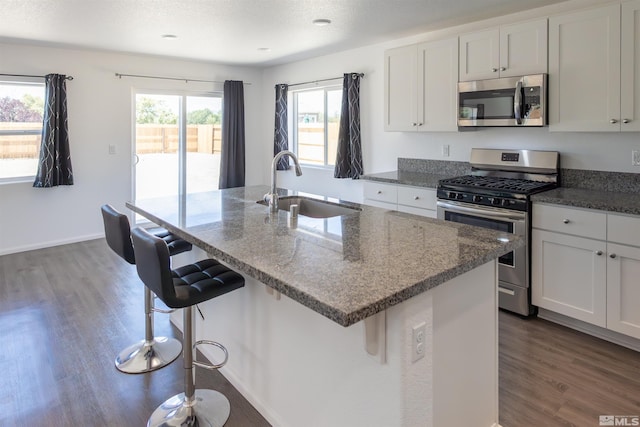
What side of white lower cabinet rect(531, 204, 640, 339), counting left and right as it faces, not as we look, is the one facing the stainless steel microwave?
right

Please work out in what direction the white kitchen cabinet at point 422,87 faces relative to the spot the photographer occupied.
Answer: facing the viewer and to the left of the viewer

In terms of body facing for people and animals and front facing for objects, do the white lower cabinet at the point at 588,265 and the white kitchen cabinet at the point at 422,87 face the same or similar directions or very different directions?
same or similar directions

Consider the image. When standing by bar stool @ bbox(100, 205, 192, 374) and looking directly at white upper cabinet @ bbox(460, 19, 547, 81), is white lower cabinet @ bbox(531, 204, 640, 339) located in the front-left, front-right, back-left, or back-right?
front-right

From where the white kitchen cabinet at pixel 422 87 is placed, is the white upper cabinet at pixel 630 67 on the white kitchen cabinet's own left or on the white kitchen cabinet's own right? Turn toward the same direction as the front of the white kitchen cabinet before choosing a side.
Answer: on the white kitchen cabinet's own left

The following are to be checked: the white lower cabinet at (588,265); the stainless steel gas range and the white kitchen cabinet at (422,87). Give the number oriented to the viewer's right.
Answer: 0

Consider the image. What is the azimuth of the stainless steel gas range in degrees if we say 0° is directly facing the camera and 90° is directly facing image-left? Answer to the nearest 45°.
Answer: approximately 45°

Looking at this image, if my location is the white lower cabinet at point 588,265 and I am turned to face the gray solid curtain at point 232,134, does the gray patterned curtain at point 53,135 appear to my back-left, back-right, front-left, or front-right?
front-left
